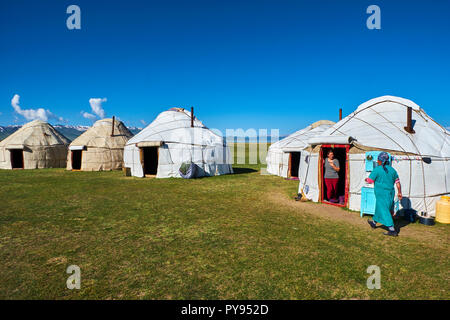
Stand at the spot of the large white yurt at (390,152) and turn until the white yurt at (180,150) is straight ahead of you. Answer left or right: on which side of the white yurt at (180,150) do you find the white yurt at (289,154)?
right

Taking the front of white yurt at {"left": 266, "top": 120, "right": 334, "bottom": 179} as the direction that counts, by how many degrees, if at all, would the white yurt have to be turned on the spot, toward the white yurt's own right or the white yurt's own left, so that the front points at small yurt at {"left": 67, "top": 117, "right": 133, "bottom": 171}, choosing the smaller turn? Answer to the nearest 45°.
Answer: approximately 45° to the white yurt's own right

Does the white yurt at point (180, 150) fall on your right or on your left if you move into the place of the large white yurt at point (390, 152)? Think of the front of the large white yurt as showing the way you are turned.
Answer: on your right

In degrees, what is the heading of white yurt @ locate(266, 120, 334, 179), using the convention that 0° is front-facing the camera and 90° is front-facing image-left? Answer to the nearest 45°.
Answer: approximately 45°

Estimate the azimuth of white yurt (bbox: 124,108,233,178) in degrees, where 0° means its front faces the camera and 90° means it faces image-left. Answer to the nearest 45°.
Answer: approximately 45°

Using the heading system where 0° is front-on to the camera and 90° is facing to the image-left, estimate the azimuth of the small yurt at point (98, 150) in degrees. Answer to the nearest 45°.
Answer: approximately 45°

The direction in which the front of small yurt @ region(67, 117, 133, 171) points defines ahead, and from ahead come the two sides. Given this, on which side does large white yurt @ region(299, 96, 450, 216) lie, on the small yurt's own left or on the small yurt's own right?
on the small yurt's own left

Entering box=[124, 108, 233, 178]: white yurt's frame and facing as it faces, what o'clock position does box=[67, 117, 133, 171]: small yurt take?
The small yurt is roughly at 3 o'clock from the white yurt.

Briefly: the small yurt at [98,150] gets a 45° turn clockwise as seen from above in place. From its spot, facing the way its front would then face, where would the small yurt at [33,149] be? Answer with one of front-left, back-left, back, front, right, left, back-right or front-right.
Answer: front-right

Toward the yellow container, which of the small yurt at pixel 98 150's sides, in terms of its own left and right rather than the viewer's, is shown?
left
